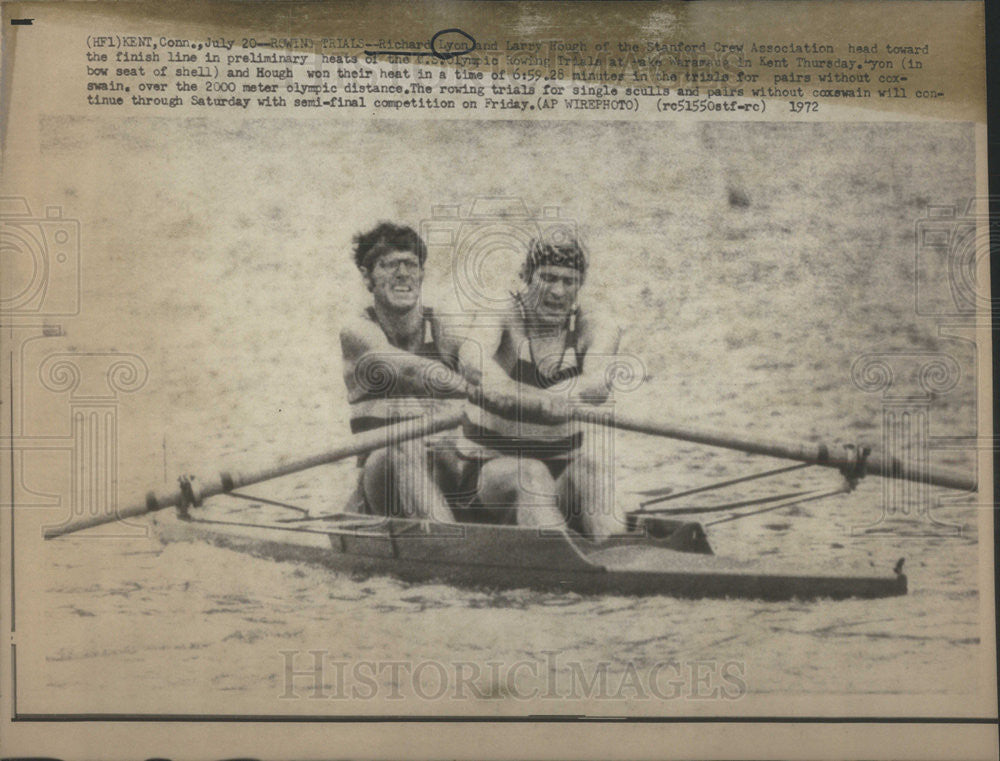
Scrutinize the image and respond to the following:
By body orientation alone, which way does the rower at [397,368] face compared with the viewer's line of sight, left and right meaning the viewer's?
facing the viewer and to the right of the viewer

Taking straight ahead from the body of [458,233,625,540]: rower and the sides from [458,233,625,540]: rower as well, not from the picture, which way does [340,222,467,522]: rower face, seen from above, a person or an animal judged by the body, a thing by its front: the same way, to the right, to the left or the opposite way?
the same way

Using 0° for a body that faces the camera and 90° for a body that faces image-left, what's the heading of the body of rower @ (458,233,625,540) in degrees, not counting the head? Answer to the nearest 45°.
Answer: approximately 315°

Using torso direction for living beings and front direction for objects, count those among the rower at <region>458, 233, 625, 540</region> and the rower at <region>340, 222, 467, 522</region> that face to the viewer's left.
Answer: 0

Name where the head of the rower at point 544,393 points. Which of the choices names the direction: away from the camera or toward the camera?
toward the camera
